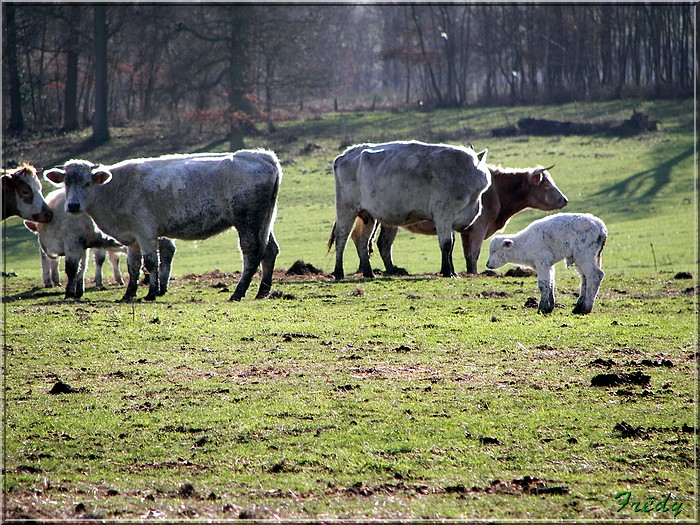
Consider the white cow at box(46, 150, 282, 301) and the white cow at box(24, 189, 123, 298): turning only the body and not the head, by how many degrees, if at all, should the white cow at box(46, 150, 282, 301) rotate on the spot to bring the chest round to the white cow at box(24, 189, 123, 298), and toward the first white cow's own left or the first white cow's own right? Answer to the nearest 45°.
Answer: approximately 45° to the first white cow's own right

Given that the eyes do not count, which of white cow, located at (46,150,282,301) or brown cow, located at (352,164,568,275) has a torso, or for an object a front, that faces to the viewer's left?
the white cow

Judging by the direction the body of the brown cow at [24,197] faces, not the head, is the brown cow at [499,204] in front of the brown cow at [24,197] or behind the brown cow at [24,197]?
in front

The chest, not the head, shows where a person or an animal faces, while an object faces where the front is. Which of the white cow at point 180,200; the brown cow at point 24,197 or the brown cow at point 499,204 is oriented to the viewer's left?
the white cow

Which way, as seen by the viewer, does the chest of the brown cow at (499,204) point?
to the viewer's right

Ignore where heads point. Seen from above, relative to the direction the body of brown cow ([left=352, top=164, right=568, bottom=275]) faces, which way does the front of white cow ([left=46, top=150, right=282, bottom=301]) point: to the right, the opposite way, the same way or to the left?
the opposite way

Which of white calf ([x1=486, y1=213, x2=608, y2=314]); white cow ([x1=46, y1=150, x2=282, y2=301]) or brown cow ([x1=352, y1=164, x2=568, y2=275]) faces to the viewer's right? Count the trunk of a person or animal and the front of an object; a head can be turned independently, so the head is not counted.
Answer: the brown cow

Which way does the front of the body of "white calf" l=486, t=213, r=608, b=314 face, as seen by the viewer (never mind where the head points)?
to the viewer's left

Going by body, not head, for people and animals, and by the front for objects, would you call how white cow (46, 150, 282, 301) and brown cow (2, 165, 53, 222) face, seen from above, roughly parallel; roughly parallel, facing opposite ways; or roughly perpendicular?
roughly parallel, facing opposite ways

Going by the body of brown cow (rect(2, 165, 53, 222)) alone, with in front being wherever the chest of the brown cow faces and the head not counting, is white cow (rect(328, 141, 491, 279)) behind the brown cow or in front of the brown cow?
in front

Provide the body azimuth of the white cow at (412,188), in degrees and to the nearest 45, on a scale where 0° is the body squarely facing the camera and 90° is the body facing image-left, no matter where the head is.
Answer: approximately 270°

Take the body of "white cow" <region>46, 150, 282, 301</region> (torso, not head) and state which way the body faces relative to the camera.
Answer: to the viewer's left

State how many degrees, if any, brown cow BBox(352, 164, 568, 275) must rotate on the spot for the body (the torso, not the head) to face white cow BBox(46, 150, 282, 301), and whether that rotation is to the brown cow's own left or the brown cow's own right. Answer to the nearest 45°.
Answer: approximately 135° to the brown cow's own right

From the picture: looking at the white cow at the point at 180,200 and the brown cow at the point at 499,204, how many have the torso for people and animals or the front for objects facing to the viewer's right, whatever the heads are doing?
1
